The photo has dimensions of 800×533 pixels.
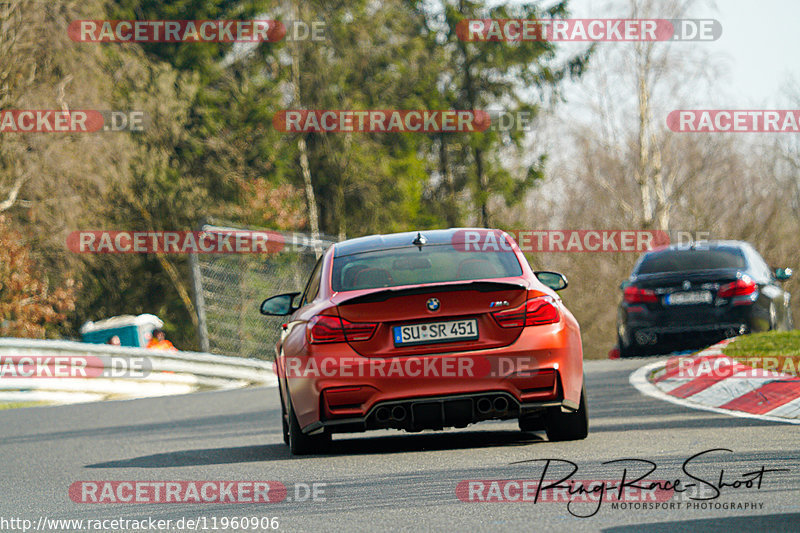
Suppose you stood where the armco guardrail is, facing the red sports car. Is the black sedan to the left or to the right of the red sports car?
left

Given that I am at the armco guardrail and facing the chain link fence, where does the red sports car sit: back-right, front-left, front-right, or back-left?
back-right

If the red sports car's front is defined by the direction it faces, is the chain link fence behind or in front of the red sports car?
in front

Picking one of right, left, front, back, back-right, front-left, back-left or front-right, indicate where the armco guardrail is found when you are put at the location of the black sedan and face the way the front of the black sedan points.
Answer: left

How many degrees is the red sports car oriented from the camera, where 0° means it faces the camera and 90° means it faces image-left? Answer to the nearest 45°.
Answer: approximately 180°

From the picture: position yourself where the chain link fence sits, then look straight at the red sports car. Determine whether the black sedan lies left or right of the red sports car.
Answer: left

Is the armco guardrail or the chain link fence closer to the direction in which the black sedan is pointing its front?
the chain link fence

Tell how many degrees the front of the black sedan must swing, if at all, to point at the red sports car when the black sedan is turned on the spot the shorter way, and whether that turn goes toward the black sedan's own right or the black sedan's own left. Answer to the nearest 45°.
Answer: approximately 180°

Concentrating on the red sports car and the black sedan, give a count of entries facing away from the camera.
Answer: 2

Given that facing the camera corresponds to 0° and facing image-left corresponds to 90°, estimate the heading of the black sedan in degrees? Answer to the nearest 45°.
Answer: approximately 180°

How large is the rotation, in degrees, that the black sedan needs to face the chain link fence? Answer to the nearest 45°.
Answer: approximately 45° to its left
